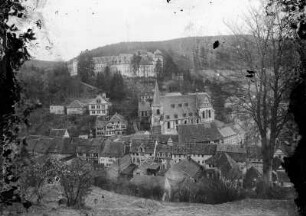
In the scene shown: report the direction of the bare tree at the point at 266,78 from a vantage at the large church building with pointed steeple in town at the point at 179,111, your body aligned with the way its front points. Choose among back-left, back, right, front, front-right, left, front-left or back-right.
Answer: left
